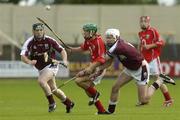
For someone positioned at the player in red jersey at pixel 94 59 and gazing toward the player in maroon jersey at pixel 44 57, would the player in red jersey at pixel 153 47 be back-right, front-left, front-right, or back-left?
back-right

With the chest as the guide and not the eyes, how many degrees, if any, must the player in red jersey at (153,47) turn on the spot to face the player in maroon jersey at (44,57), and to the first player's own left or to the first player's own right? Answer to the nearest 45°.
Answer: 0° — they already face them

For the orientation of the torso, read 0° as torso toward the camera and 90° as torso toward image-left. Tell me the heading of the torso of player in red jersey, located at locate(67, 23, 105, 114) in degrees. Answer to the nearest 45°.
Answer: approximately 90°

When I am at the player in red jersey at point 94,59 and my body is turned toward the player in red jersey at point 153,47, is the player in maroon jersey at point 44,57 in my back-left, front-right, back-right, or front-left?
back-left

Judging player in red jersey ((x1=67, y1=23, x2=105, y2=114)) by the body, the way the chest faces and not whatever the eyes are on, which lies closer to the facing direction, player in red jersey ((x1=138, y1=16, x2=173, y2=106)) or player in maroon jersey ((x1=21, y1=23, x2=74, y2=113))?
the player in maroon jersey
